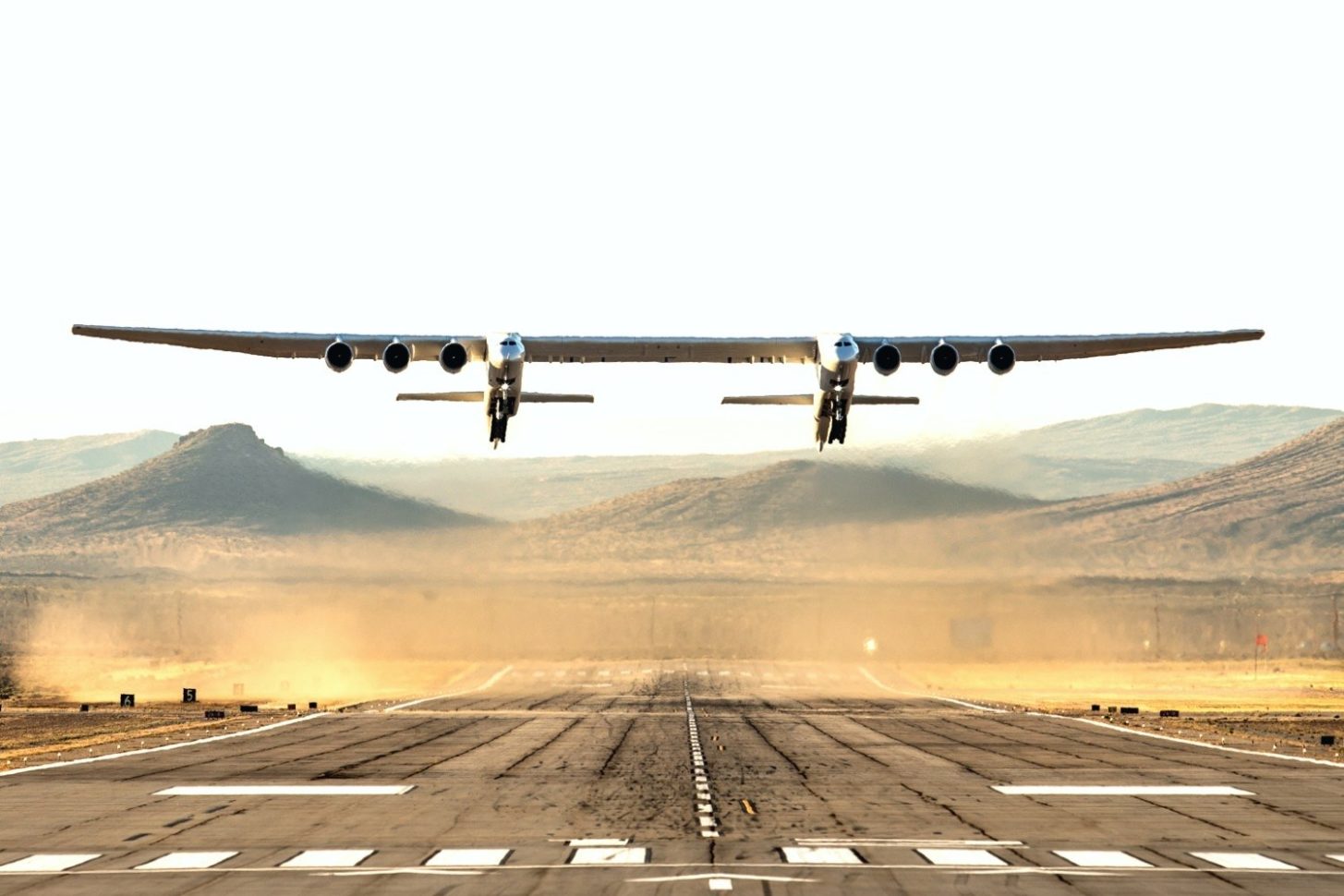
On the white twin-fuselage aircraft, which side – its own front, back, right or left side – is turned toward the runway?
front

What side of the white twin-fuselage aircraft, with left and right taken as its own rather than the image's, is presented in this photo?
front
